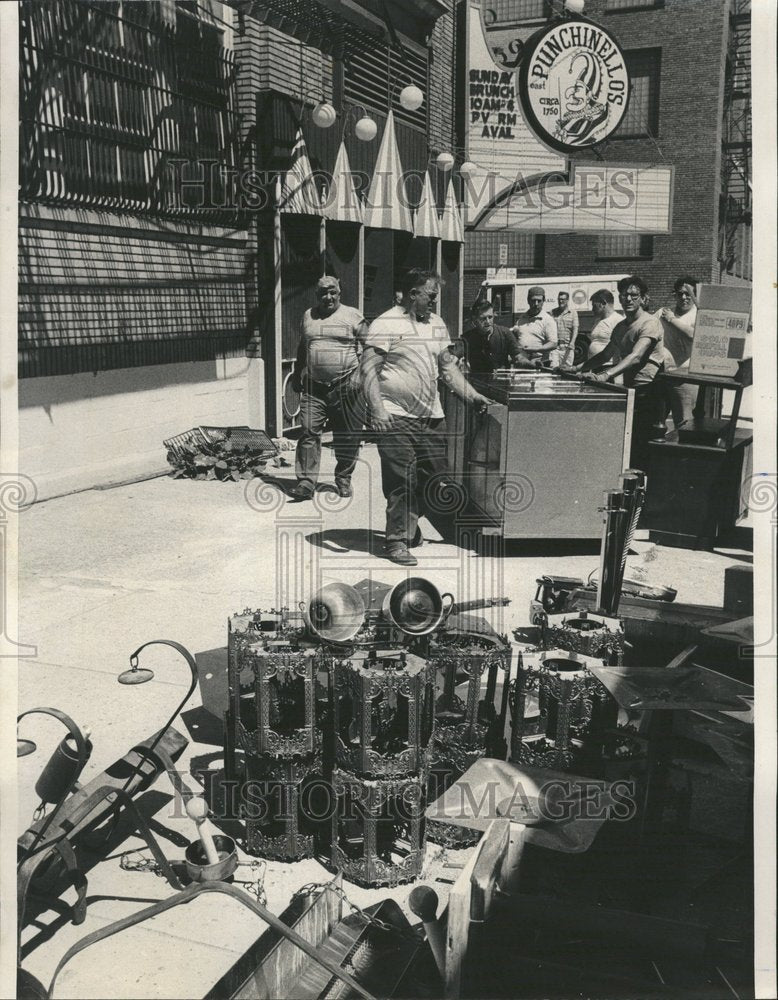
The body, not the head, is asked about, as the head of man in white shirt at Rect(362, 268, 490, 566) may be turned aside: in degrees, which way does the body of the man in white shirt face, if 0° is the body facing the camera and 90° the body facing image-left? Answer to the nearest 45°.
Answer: approximately 315°

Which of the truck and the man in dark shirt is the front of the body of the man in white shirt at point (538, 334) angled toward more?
the man in dark shirt

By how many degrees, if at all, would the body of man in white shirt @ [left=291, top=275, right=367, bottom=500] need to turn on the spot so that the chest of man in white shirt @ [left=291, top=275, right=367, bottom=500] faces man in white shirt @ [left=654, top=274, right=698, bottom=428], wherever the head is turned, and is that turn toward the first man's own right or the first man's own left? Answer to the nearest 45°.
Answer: approximately 90° to the first man's own left

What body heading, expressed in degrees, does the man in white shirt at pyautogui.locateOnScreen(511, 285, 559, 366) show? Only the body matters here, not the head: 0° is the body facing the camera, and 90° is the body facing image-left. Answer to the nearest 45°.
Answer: approximately 0°

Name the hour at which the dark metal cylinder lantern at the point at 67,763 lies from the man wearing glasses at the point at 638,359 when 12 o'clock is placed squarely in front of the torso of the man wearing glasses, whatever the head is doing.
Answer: The dark metal cylinder lantern is roughly at 11 o'clock from the man wearing glasses.

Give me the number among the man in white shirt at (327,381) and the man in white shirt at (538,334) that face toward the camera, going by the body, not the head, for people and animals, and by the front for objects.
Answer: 2

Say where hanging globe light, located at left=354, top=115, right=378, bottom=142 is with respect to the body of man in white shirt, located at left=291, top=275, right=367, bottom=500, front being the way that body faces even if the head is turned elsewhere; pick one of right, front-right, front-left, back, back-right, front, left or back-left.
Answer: back

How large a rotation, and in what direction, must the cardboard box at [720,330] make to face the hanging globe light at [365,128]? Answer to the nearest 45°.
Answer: approximately 135° to its right

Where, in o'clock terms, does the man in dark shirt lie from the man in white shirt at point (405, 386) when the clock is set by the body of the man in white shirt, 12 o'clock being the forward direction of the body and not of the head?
The man in dark shirt is roughly at 8 o'clock from the man in white shirt.

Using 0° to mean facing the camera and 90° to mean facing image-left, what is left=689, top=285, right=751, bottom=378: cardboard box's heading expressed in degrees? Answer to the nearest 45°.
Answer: approximately 0°

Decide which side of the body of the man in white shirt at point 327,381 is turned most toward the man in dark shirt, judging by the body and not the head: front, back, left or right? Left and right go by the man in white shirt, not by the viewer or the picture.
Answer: left
